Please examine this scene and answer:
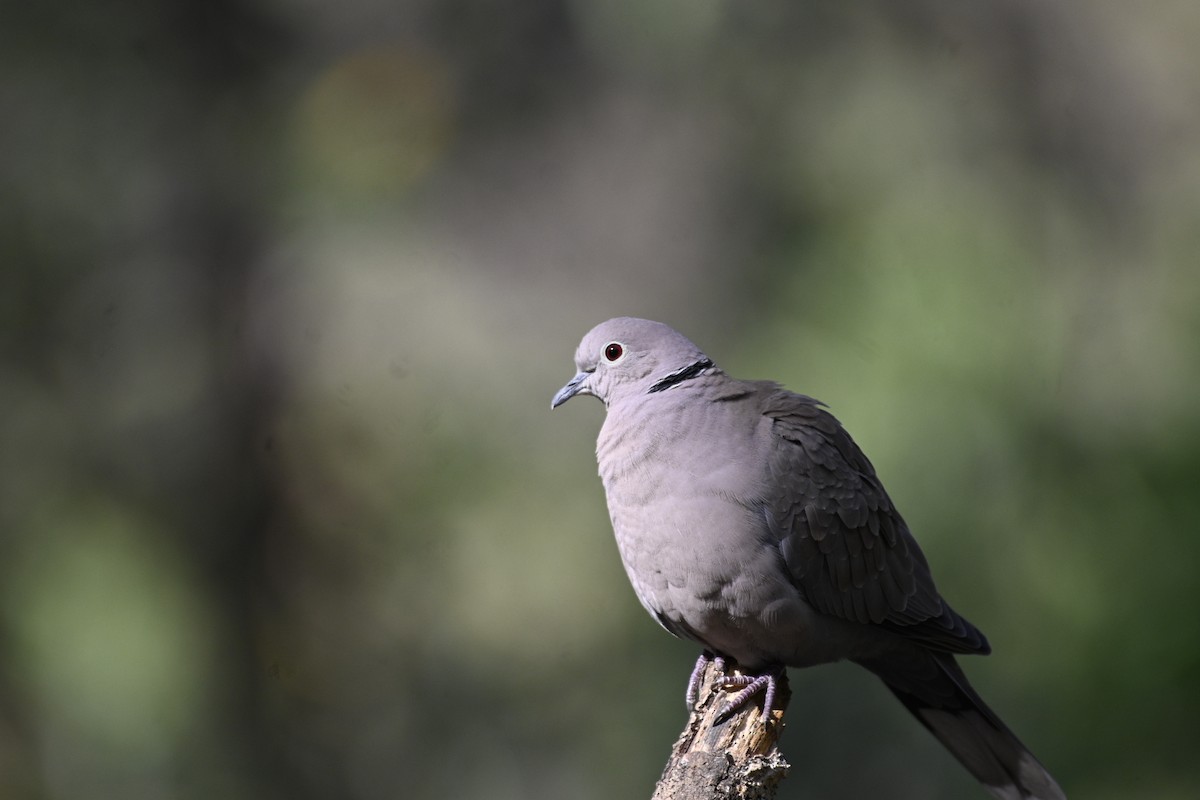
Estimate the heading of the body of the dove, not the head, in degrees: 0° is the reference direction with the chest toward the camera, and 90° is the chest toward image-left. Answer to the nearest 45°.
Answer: approximately 90°
